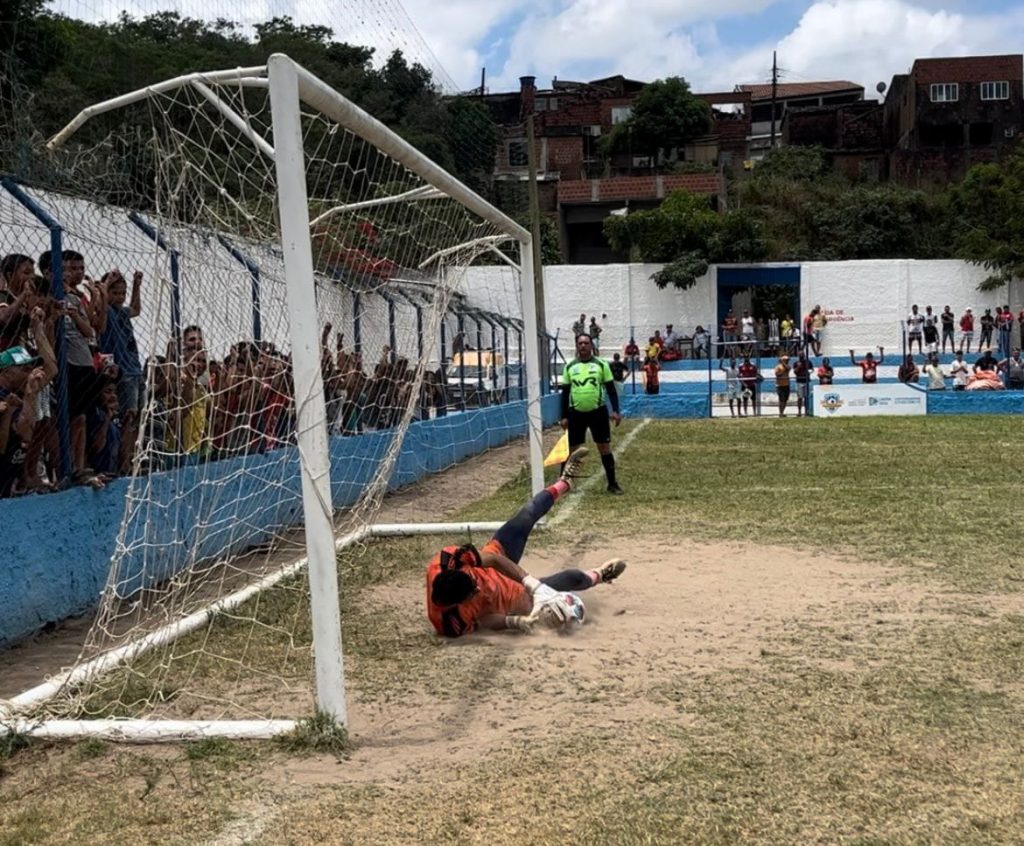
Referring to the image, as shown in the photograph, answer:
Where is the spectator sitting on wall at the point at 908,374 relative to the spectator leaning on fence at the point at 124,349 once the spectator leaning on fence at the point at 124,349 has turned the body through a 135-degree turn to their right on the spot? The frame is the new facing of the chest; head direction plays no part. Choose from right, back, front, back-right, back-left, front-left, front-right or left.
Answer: back-right

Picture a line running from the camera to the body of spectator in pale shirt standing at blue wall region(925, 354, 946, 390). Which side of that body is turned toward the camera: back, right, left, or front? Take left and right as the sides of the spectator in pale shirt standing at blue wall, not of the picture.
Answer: front

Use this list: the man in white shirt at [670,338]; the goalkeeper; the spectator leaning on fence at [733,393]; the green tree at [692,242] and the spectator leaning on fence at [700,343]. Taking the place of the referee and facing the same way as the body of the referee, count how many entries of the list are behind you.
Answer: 4

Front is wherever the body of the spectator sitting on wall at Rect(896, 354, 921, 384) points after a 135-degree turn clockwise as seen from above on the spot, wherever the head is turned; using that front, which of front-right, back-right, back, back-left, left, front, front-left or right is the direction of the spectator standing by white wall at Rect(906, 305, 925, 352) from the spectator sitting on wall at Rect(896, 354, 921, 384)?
front-right

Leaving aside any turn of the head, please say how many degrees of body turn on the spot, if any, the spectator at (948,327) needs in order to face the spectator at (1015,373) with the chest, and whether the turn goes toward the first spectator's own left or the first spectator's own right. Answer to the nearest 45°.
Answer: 0° — they already face them

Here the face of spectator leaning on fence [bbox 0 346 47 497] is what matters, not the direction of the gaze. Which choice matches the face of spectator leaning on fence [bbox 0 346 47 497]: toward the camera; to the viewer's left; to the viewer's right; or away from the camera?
to the viewer's right

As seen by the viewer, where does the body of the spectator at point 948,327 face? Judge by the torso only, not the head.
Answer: toward the camera

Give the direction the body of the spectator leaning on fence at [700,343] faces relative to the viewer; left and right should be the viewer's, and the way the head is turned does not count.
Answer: facing the viewer

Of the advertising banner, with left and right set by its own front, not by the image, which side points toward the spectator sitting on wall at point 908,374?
back

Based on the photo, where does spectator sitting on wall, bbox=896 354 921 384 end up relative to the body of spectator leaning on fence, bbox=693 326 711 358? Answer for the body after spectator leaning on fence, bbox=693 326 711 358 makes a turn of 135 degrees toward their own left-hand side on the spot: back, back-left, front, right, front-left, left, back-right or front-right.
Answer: right

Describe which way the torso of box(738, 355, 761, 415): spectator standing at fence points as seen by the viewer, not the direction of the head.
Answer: toward the camera
